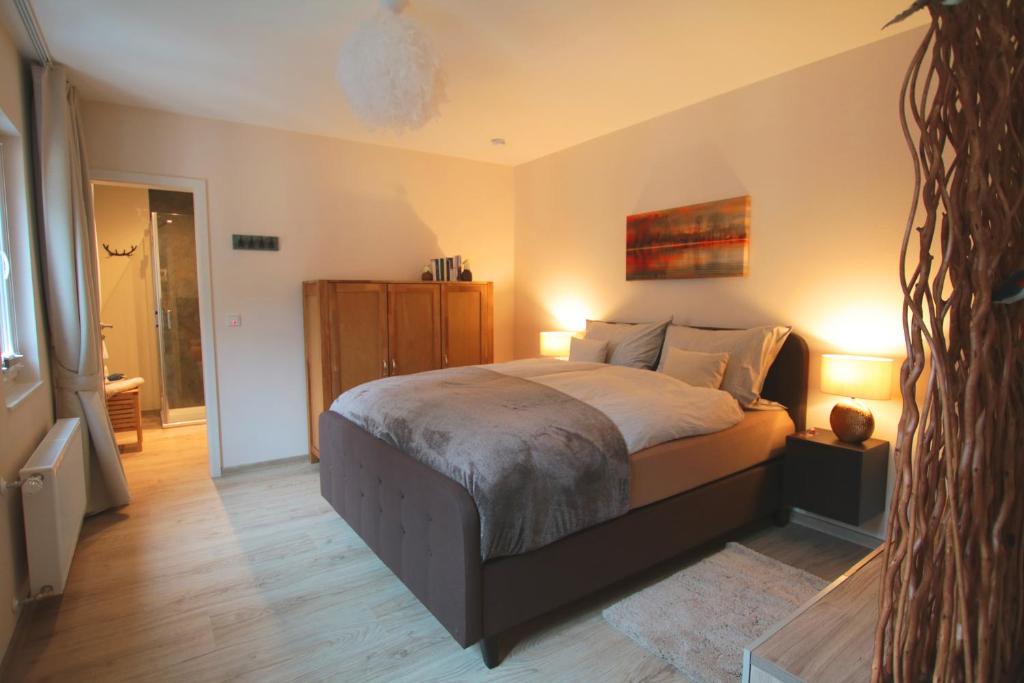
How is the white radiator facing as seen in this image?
to the viewer's right

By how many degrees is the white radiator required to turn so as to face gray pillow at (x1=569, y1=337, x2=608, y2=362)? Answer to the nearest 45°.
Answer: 0° — it already faces it

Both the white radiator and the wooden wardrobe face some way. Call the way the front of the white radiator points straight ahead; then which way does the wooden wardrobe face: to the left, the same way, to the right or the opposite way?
to the right

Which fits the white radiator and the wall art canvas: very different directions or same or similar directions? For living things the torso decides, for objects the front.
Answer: very different directions
